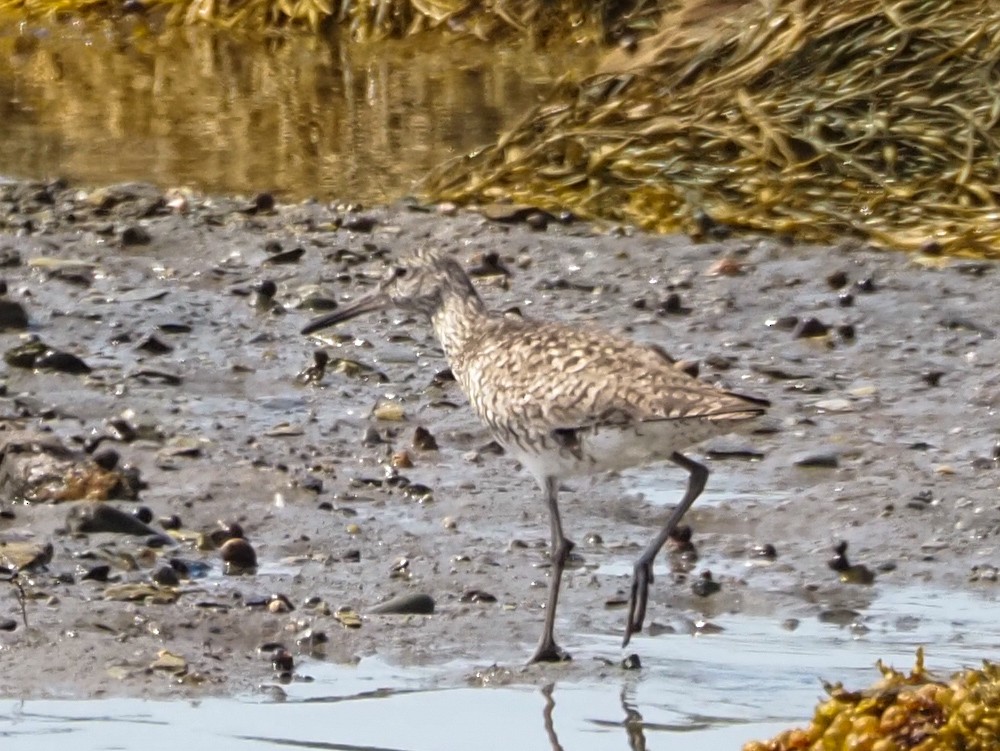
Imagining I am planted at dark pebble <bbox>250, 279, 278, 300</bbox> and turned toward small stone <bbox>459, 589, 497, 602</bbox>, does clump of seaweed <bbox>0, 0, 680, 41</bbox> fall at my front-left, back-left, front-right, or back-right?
back-left

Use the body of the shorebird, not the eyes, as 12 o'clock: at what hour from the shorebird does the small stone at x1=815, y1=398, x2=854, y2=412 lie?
The small stone is roughly at 4 o'clock from the shorebird.

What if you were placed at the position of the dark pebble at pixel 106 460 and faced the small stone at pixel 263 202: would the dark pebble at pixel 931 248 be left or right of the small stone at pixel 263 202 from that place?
right

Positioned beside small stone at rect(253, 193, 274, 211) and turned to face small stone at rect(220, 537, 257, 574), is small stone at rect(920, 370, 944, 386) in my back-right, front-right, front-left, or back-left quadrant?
front-left

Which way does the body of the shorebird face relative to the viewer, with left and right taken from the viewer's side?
facing to the left of the viewer

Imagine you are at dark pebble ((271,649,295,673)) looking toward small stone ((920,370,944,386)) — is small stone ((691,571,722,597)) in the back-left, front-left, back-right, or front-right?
front-right

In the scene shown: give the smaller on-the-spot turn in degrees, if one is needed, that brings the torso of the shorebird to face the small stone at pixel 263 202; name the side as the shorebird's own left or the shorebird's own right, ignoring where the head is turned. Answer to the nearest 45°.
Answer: approximately 90° to the shorebird's own right

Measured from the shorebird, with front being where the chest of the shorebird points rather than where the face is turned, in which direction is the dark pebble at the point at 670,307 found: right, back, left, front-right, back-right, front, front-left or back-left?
right
